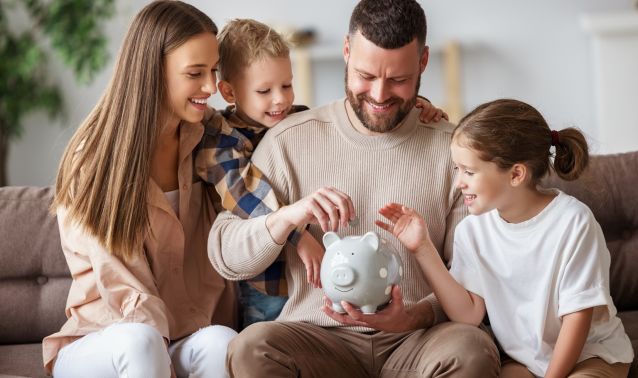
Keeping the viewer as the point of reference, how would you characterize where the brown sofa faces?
facing the viewer

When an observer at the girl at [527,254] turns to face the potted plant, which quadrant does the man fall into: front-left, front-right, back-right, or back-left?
front-left

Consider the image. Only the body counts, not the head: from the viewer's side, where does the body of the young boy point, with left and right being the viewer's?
facing the viewer and to the right of the viewer

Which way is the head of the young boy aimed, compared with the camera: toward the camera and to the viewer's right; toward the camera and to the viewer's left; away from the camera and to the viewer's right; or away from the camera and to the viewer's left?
toward the camera and to the viewer's right

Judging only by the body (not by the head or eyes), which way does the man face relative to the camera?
toward the camera

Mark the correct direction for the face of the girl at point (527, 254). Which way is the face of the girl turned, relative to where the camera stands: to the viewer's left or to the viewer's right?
to the viewer's left

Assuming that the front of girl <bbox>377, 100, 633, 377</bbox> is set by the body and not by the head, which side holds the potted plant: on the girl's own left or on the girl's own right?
on the girl's own right

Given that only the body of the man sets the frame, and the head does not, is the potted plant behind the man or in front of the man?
behind

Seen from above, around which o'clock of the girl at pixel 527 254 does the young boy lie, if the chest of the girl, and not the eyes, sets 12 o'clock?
The young boy is roughly at 2 o'clock from the girl.
